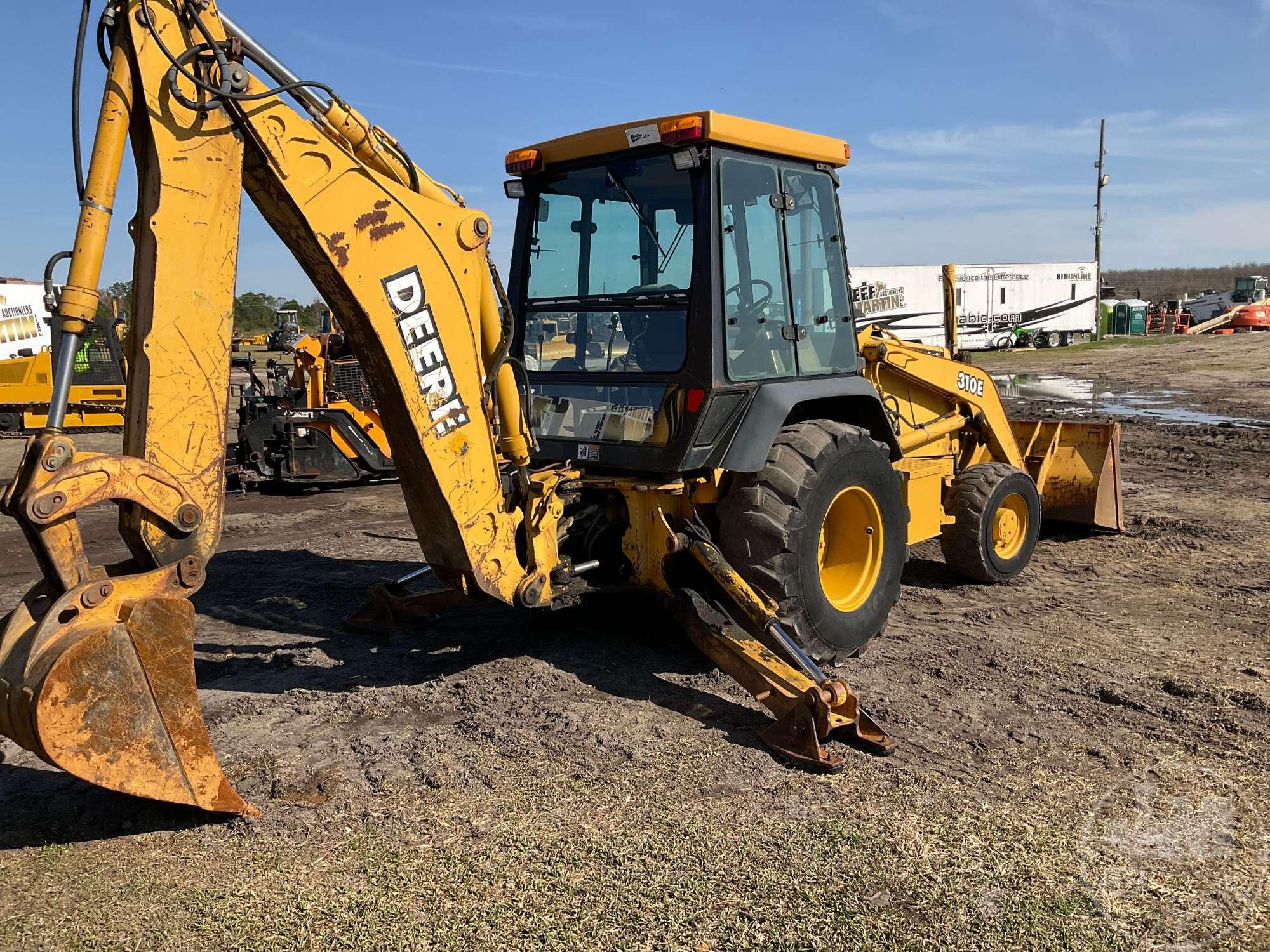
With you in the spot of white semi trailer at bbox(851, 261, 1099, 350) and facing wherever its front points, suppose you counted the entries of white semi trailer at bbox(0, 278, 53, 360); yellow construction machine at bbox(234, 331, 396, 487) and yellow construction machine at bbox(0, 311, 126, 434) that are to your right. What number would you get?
0

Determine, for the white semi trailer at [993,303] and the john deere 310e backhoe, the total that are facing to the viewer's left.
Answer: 1

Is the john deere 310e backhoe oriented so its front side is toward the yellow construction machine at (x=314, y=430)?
no

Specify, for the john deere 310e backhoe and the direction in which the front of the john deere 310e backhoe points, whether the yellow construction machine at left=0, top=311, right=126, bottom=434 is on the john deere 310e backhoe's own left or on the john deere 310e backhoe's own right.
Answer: on the john deere 310e backhoe's own left

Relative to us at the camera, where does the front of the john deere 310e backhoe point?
facing away from the viewer and to the right of the viewer

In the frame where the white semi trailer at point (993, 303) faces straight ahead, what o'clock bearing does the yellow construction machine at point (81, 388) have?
The yellow construction machine is roughly at 10 o'clock from the white semi trailer.

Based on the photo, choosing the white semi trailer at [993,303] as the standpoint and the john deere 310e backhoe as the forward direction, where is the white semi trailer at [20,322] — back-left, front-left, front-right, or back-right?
front-right

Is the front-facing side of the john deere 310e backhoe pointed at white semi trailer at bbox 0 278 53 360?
no

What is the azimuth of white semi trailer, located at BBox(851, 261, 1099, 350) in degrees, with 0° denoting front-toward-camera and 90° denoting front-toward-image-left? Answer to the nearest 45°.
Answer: approximately 90°

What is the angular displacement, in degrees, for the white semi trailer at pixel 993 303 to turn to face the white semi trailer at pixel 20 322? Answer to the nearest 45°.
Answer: approximately 45° to its left

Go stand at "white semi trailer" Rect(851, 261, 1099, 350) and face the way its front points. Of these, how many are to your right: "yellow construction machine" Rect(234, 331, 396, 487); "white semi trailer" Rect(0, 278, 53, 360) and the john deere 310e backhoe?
0

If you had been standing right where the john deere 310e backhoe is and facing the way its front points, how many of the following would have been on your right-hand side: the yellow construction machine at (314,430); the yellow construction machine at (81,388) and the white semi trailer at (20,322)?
0

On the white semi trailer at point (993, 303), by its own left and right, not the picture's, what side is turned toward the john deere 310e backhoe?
left
